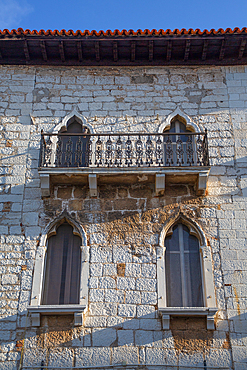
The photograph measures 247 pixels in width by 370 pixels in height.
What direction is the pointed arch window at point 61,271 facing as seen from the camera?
toward the camera

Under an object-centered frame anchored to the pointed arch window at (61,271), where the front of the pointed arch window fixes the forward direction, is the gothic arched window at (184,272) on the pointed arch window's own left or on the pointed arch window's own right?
on the pointed arch window's own left

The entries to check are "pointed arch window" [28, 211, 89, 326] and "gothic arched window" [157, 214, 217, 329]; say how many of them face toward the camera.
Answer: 2

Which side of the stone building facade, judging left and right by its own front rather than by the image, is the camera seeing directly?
front

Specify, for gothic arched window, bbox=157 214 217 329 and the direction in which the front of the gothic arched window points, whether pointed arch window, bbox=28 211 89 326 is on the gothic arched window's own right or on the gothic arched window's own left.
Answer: on the gothic arched window's own right
